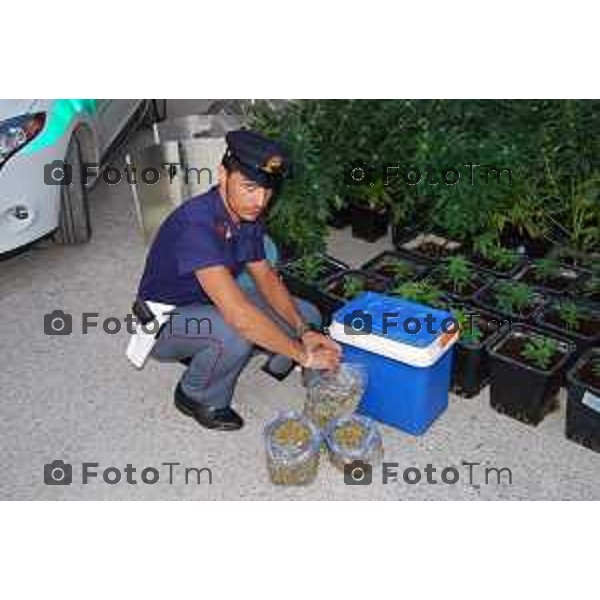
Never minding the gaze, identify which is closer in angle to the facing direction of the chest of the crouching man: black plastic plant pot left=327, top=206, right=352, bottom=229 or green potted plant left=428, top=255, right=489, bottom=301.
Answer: the green potted plant

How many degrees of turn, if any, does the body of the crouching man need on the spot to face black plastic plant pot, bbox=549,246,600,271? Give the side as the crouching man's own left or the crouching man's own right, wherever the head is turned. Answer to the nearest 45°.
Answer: approximately 90° to the crouching man's own left

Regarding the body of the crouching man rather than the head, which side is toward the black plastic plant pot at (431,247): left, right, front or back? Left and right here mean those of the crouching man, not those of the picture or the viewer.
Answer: left

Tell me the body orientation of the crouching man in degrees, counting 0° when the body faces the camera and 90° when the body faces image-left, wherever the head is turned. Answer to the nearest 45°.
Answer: approximately 315°

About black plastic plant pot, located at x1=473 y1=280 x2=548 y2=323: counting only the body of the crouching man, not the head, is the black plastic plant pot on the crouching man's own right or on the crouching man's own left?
on the crouching man's own left

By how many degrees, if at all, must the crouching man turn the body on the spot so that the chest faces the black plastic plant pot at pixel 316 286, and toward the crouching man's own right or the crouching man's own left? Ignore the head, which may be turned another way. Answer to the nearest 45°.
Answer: approximately 90° to the crouching man's own left

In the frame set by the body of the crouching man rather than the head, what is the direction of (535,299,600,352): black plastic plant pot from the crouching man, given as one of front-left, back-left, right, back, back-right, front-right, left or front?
front-left

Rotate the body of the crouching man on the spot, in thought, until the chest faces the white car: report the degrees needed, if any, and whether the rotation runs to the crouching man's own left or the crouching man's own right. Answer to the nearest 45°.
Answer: approximately 180°

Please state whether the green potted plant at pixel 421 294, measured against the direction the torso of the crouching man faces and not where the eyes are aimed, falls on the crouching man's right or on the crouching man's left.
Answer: on the crouching man's left

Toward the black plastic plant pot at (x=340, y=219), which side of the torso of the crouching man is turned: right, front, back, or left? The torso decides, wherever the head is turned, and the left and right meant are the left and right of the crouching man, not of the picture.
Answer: left

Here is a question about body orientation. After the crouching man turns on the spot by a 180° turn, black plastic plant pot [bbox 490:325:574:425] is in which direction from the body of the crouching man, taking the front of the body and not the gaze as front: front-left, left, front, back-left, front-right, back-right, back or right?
back-right

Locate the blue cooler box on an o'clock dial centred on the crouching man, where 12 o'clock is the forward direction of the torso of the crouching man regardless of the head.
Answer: The blue cooler box is roughly at 11 o'clock from the crouching man.
